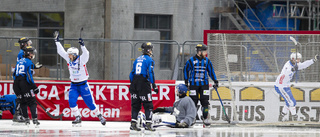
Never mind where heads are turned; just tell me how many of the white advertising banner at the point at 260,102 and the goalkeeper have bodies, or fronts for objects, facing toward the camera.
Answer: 1

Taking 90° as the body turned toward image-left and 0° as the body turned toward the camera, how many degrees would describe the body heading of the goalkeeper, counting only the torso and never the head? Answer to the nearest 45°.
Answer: approximately 90°

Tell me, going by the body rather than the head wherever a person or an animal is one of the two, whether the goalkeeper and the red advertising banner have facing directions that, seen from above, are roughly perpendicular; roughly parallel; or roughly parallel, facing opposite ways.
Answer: roughly perpendicular

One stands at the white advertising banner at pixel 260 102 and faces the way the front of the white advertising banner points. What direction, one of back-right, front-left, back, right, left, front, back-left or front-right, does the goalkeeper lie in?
front-right

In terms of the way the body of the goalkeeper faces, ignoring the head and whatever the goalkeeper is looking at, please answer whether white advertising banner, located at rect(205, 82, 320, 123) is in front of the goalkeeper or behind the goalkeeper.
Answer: behind

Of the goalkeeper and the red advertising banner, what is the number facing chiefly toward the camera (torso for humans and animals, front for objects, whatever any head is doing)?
1

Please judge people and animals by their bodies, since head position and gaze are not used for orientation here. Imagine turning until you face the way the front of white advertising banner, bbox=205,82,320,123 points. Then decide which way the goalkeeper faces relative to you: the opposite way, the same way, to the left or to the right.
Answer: to the right

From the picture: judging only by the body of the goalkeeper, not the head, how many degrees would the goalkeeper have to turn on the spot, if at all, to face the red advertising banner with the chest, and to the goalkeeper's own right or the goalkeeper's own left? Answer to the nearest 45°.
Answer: approximately 45° to the goalkeeper's own right
